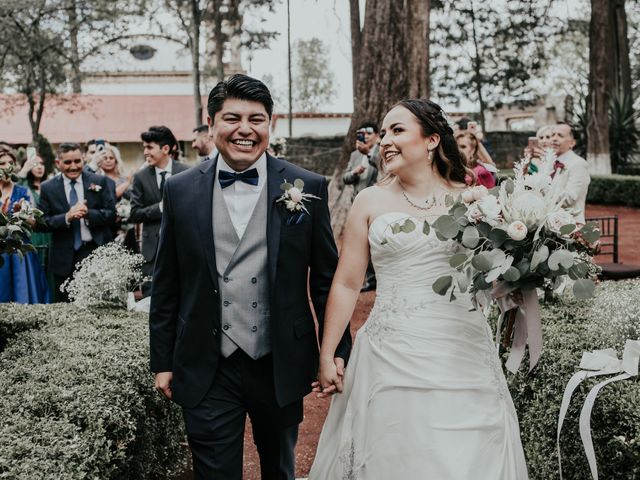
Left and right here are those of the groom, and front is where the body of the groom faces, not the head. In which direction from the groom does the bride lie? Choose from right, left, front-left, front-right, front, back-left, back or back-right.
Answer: left

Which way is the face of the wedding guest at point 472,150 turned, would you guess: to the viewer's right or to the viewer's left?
to the viewer's left

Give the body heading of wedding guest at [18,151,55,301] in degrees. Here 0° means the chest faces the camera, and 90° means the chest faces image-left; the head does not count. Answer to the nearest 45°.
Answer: approximately 315°

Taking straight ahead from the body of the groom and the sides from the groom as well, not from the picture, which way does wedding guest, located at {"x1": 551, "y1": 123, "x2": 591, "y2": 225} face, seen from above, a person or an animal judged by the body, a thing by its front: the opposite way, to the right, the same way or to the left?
to the right

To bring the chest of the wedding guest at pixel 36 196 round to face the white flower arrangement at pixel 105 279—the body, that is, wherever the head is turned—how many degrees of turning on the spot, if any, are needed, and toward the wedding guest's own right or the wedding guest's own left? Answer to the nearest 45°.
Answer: approximately 45° to the wedding guest's own right

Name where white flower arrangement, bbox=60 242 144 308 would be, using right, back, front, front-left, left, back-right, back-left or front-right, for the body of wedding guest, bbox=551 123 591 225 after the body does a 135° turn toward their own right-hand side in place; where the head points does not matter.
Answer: back-left

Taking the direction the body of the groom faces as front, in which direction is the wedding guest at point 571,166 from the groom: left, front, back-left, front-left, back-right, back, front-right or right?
back-left

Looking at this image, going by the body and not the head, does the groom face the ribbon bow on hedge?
no

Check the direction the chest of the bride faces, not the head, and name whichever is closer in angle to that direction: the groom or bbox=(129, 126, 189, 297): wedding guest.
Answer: the groom

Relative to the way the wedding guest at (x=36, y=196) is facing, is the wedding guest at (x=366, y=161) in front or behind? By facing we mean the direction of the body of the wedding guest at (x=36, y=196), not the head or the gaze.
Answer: in front

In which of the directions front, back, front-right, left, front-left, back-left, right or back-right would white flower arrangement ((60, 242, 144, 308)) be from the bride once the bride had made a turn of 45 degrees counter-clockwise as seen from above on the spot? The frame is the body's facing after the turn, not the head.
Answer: back

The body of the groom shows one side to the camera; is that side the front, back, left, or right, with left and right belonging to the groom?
front

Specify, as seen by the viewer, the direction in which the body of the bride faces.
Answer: toward the camera

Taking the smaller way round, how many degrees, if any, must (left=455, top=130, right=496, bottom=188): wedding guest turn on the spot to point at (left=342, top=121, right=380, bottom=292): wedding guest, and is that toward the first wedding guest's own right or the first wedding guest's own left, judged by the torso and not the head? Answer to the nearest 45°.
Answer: approximately 90° to the first wedding guest's own right

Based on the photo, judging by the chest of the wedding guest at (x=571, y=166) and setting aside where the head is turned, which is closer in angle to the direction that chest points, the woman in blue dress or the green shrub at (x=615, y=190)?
the woman in blue dress

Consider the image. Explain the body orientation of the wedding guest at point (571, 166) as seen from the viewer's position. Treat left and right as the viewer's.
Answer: facing the viewer and to the left of the viewer

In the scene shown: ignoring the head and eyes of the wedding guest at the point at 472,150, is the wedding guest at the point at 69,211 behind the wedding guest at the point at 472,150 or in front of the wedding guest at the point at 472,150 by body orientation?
in front

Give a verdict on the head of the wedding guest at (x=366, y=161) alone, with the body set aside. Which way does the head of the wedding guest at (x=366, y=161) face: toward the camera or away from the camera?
toward the camera
